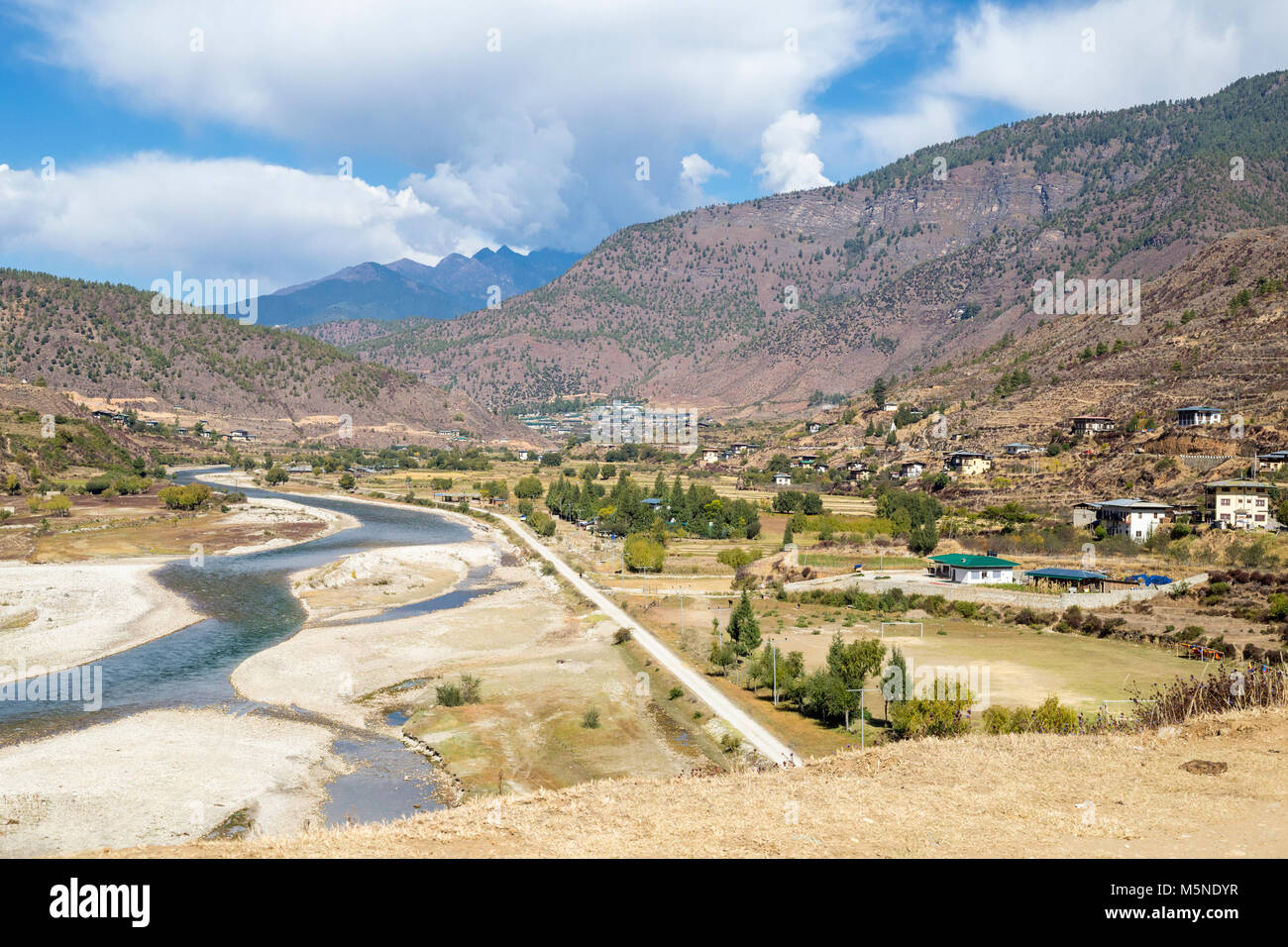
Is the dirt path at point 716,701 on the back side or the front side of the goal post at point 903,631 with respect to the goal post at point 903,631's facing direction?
on the front side

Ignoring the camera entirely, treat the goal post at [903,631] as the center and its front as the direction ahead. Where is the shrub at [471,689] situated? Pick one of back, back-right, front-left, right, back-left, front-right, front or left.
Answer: front-right

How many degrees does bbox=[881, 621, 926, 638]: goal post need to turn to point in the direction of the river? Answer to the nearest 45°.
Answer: approximately 45° to its right

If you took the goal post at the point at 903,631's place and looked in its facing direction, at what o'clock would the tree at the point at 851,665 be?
The tree is roughly at 12 o'clock from the goal post.

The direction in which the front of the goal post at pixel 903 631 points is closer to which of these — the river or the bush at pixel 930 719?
the bush

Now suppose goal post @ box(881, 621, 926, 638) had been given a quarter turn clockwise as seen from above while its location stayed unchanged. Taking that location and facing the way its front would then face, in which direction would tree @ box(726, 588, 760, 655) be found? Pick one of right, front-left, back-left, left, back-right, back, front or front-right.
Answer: front-left

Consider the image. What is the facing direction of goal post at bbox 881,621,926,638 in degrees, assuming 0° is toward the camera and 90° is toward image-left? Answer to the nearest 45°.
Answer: approximately 0°

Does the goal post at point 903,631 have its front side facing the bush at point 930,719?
yes
